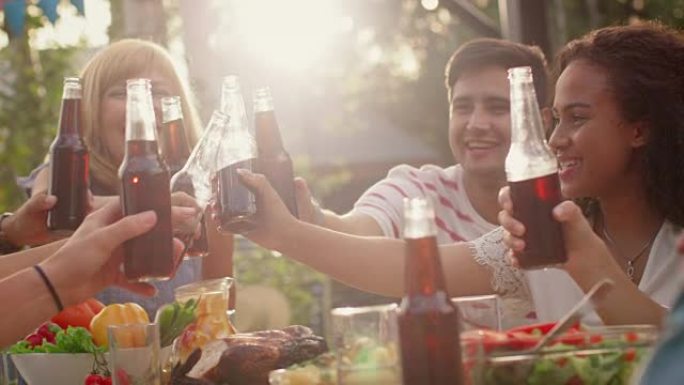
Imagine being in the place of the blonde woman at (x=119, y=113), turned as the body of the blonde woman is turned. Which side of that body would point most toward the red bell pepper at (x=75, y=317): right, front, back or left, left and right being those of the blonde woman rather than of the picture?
front

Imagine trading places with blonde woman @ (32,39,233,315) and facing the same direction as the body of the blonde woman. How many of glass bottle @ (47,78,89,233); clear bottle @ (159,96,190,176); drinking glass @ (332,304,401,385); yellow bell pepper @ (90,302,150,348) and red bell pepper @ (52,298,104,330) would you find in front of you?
5

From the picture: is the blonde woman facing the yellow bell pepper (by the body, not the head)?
yes

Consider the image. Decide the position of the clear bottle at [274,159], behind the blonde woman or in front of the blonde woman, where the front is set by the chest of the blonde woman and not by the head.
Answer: in front

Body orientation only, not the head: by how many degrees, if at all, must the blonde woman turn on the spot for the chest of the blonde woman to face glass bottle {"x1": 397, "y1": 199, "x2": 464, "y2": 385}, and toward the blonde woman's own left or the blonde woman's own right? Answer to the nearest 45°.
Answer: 0° — they already face it

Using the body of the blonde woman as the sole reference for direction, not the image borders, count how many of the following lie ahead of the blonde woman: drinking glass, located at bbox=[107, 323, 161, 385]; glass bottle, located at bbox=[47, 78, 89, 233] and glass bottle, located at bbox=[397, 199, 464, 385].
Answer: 3

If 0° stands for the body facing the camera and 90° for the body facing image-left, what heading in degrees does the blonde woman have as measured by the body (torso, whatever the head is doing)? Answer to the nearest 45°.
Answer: approximately 0°

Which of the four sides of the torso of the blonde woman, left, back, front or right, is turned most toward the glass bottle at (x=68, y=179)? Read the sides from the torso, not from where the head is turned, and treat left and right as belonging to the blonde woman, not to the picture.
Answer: front

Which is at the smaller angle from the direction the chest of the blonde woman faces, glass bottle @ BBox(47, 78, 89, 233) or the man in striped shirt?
the glass bottle

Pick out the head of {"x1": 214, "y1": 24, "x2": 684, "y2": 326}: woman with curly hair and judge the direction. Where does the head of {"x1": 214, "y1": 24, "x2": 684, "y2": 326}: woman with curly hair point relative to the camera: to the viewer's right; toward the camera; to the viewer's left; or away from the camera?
to the viewer's left
